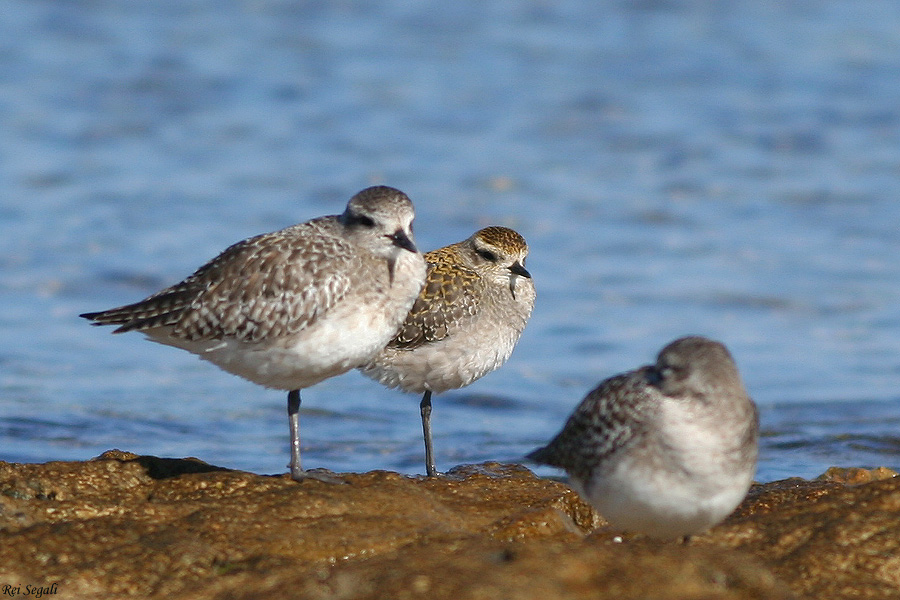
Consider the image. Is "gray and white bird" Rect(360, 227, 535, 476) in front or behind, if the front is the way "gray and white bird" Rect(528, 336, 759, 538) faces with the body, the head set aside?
behind

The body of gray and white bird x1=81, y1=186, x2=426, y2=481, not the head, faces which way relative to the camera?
to the viewer's right

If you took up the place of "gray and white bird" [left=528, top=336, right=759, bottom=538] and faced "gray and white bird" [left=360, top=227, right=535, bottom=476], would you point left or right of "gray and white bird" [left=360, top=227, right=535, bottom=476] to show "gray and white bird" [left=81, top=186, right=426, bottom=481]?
left

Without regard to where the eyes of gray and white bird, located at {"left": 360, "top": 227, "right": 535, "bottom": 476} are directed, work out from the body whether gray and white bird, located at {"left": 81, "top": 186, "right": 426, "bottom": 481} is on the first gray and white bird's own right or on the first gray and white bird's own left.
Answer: on the first gray and white bird's own right

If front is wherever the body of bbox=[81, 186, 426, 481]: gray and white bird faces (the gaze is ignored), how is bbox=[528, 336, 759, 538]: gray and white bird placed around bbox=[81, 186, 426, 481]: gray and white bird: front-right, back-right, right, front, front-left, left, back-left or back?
front-right
